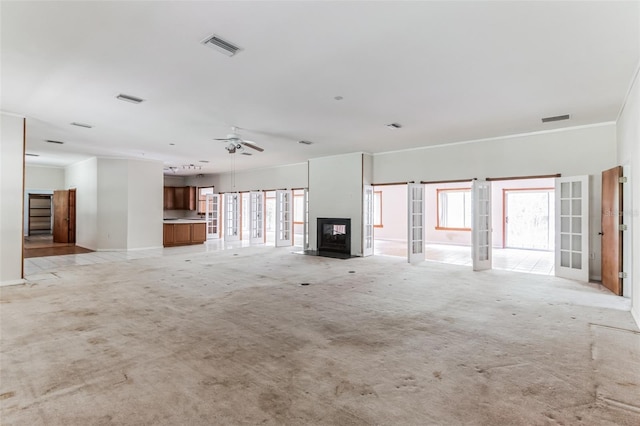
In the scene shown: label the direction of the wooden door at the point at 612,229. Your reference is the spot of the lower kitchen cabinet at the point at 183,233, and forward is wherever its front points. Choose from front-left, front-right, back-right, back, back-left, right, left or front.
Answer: front-left

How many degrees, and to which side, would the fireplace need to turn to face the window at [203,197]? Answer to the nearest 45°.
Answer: approximately 135° to its right

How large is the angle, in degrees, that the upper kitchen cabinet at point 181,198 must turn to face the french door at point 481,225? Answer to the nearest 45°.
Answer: approximately 45° to its left

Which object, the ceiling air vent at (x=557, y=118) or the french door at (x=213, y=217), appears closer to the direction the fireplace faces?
the ceiling air vent

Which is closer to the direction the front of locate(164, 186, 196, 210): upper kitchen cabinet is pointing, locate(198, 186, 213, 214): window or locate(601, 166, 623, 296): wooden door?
the wooden door

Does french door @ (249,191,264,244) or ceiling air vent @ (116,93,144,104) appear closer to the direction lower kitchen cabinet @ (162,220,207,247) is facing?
the ceiling air vent

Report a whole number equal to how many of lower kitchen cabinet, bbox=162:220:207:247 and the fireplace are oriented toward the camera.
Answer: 2

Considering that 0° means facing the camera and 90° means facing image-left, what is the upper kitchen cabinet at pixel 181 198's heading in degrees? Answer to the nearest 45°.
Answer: approximately 0°

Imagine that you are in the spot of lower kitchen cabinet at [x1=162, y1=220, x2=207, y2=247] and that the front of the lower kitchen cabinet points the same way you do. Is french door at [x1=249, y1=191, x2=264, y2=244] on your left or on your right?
on your left

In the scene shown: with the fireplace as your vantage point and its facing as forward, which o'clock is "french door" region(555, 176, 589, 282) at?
The french door is roughly at 10 o'clock from the fireplace.

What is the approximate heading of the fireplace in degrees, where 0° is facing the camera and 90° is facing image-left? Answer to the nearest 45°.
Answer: approximately 0°
